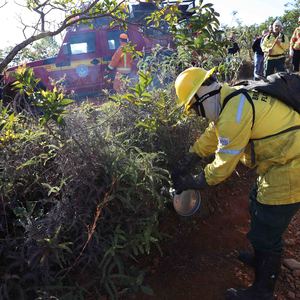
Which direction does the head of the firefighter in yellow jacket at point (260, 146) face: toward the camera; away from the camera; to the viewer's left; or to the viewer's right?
to the viewer's left

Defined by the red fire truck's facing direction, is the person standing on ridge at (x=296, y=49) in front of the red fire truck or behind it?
behind

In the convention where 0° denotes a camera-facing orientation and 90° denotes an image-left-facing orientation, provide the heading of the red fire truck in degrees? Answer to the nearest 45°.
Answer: approximately 90°

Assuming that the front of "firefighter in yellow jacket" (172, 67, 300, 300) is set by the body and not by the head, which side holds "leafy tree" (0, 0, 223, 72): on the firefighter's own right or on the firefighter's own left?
on the firefighter's own right

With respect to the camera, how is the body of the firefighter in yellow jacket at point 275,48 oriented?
toward the camera

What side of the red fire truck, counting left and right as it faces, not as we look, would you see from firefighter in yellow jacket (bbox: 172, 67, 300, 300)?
left

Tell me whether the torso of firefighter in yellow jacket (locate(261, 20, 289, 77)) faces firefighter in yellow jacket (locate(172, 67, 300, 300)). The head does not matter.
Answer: yes

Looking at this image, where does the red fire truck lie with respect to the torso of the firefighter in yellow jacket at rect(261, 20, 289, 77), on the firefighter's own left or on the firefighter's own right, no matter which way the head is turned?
on the firefighter's own right

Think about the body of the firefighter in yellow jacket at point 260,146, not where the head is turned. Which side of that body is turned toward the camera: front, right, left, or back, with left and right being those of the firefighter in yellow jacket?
left

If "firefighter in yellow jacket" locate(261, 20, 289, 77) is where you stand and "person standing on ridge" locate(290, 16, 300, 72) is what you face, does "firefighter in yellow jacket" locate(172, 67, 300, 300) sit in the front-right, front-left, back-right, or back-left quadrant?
back-right

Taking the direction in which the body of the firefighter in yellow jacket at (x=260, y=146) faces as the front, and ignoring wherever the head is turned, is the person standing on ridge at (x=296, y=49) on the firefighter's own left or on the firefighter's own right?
on the firefighter's own right

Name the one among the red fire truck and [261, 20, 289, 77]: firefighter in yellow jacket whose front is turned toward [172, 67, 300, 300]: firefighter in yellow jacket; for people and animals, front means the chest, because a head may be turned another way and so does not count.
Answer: [261, 20, 289, 77]: firefighter in yellow jacket
